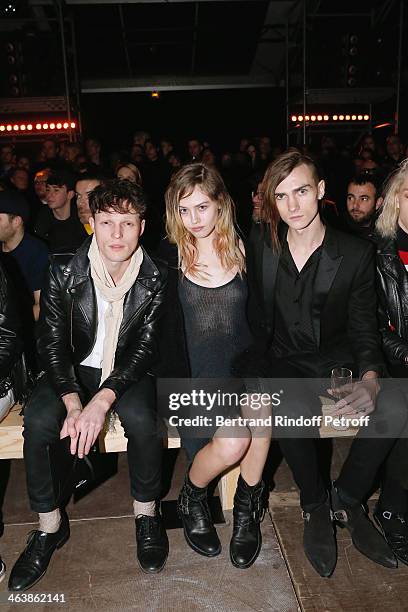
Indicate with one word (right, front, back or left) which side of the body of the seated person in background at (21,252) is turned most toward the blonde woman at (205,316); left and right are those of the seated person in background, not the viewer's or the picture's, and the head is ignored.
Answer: left

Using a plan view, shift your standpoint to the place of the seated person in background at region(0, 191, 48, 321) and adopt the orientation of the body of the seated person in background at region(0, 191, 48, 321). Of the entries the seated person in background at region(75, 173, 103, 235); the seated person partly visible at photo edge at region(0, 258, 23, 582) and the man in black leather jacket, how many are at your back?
1

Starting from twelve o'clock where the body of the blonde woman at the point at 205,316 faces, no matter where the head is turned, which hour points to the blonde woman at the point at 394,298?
the blonde woman at the point at 394,298 is roughly at 9 o'clock from the blonde woman at the point at 205,316.

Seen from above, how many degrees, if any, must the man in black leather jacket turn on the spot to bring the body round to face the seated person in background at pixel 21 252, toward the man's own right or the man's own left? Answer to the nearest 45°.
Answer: approximately 180°

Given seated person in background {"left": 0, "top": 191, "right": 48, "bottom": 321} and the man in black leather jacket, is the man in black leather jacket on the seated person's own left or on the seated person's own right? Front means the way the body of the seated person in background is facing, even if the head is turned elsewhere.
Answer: on the seated person's own left

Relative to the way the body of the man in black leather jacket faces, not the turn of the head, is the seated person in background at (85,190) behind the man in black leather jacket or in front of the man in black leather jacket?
behind

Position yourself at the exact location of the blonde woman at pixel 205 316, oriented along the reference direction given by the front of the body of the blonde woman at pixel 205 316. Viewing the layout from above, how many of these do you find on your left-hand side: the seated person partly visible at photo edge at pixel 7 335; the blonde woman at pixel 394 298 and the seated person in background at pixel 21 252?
1

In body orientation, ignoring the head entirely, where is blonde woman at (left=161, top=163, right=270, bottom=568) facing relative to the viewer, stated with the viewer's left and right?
facing the viewer

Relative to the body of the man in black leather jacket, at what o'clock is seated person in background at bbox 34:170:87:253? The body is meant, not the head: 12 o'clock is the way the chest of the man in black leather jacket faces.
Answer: The seated person in background is roughly at 6 o'clock from the man in black leather jacket.

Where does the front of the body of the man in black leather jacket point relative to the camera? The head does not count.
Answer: toward the camera

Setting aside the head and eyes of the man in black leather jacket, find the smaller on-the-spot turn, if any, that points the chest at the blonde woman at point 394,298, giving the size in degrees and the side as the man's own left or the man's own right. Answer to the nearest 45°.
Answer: approximately 90° to the man's own left

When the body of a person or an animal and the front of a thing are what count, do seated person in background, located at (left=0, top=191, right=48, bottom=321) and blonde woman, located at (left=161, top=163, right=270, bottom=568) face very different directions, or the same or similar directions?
same or similar directions

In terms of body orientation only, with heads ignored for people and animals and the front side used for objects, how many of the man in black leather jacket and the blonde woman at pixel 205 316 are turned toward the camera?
2

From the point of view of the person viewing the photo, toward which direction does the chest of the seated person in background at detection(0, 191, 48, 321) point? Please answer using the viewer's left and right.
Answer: facing the viewer and to the left of the viewer
